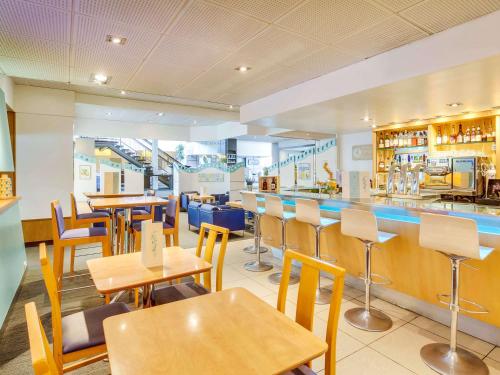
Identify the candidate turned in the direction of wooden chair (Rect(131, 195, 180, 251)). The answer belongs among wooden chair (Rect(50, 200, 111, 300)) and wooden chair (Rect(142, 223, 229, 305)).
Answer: wooden chair (Rect(50, 200, 111, 300))

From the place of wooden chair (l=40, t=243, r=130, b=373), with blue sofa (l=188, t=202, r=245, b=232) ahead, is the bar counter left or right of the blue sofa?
right

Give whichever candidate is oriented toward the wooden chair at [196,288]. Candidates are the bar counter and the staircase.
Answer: the bar counter

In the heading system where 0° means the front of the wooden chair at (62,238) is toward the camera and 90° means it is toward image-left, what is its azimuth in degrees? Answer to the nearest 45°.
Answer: approximately 270°

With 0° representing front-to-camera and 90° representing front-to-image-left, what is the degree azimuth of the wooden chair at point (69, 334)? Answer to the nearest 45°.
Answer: approximately 270°

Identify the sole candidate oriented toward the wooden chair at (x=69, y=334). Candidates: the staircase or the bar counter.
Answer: the bar counter

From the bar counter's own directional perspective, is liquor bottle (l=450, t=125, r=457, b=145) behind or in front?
behind

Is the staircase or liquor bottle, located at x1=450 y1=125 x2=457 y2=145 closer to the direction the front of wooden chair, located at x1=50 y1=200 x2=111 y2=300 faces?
the liquor bottle

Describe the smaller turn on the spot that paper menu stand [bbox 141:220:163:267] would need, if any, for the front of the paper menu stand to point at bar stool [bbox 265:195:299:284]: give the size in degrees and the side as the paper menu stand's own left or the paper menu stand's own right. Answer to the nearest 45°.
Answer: approximately 135° to the paper menu stand's own left

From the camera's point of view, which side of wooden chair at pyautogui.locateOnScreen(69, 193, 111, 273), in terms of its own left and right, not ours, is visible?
right
